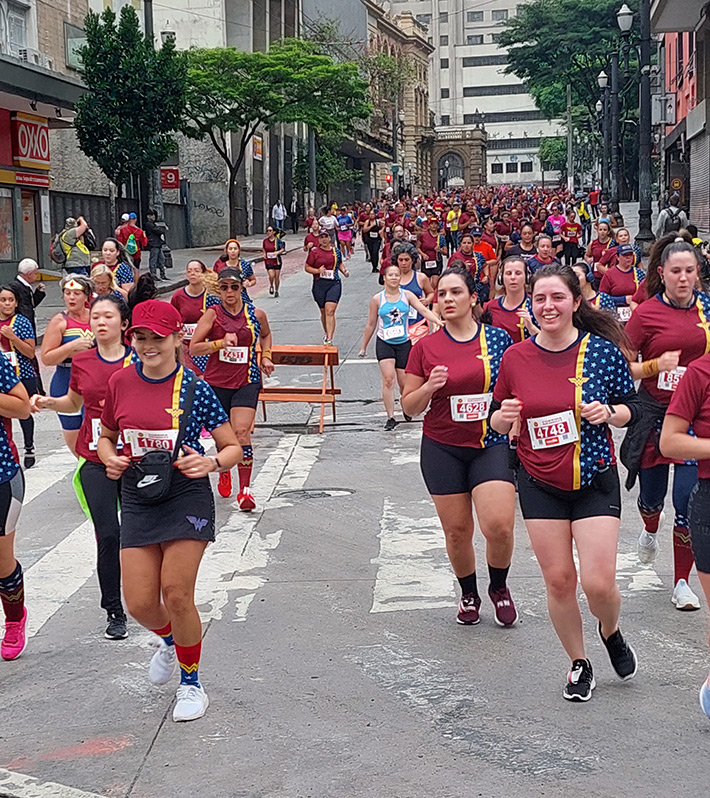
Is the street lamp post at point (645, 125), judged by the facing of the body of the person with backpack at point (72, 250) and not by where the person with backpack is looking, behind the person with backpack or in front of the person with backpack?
in front

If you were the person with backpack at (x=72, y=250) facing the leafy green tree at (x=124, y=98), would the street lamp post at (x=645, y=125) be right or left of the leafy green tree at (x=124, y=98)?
right

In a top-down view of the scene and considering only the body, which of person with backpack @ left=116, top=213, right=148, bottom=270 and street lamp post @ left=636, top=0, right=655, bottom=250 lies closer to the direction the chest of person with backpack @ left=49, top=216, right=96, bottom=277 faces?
the street lamp post
